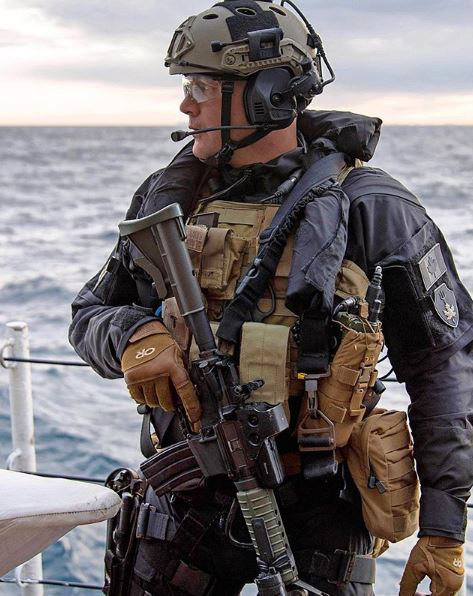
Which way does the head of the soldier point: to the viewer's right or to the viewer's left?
to the viewer's left

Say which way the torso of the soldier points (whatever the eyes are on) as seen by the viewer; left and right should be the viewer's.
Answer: facing the viewer and to the left of the viewer
